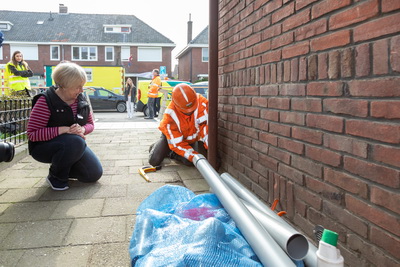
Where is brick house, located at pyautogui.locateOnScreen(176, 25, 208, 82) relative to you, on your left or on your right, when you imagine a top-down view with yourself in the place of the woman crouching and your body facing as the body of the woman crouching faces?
on your left

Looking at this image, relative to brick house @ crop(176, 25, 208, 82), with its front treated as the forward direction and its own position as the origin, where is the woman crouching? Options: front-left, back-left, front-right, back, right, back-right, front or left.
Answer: front

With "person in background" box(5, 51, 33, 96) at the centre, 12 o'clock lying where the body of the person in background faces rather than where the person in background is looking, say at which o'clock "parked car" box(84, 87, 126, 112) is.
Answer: The parked car is roughly at 8 o'clock from the person in background.

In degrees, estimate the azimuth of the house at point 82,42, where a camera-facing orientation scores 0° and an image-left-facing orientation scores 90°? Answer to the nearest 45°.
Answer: approximately 0°

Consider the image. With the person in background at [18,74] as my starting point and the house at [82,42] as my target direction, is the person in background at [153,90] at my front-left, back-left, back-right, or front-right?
front-right

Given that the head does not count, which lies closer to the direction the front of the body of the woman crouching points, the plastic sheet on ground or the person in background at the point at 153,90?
the plastic sheet on ground

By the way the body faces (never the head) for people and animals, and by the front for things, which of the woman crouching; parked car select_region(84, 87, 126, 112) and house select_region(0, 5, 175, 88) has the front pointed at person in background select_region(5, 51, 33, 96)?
the house

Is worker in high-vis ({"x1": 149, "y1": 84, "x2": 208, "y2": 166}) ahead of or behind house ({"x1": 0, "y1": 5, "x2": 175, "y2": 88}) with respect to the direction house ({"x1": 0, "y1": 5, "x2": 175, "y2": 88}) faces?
ahead

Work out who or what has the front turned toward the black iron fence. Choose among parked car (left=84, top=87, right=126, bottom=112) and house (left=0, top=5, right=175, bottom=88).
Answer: the house

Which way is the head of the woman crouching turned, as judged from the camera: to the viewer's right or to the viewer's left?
to the viewer's right

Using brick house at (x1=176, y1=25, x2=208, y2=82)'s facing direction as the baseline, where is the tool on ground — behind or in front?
in front

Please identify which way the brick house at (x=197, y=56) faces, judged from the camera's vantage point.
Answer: facing the viewer

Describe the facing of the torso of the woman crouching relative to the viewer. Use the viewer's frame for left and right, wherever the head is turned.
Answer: facing the viewer and to the right of the viewer

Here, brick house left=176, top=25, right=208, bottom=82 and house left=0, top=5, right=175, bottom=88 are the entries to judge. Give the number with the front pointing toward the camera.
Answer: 2
